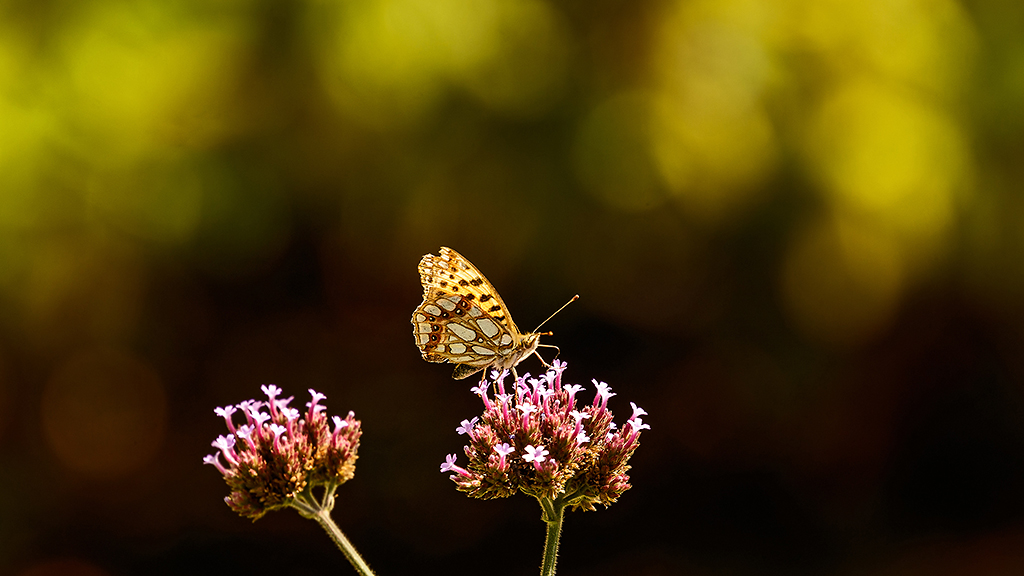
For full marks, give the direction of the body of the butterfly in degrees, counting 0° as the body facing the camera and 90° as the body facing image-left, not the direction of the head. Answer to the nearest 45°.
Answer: approximately 270°

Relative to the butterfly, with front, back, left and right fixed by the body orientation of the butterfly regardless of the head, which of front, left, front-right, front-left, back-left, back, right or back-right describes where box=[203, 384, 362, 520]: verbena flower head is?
back-right
